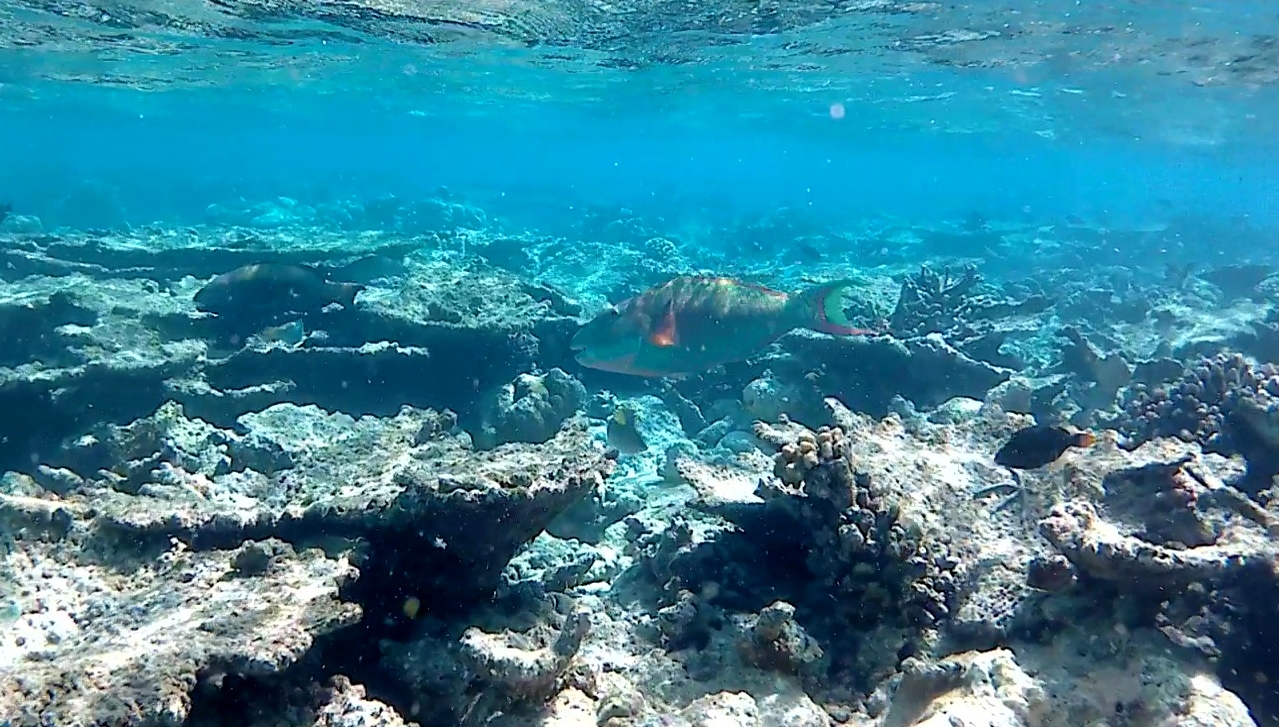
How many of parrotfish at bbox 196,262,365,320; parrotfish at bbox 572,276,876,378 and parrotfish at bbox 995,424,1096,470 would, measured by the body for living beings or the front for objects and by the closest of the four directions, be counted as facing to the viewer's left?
3

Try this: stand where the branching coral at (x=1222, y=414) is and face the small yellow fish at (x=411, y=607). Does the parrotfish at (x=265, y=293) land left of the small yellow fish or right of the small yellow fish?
right

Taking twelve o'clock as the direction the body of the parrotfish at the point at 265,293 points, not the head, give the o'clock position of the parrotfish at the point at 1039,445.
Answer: the parrotfish at the point at 1039,445 is roughly at 8 o'clock from the parrotfish at the point at 265,293.

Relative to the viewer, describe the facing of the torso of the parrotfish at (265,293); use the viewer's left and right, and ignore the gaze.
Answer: facing to the left of the viewer

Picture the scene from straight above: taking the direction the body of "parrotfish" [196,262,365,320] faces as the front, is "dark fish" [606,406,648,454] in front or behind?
behind

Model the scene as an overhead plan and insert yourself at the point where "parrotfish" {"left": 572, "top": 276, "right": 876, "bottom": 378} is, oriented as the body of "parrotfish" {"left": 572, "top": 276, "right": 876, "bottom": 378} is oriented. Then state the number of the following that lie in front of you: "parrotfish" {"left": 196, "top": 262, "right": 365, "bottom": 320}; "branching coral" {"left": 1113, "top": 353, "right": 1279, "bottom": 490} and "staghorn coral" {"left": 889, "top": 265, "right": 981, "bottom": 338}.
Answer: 1

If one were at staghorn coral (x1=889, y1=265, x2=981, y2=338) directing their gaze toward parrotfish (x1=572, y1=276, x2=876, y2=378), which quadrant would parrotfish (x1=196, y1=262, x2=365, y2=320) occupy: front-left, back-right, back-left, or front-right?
front-right

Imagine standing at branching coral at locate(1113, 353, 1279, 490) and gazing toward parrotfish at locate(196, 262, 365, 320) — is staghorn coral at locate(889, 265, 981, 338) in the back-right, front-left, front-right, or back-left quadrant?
front-right

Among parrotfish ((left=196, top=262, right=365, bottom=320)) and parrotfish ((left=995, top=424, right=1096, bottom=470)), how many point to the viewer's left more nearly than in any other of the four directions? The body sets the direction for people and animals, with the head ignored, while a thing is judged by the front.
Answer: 2

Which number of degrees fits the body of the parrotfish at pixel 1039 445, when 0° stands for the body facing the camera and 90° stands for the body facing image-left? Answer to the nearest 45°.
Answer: approximately 90°

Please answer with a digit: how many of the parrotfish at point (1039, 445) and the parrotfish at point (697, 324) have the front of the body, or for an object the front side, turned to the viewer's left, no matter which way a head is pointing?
2

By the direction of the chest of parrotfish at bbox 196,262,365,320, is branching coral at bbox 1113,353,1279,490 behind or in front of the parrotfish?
behind

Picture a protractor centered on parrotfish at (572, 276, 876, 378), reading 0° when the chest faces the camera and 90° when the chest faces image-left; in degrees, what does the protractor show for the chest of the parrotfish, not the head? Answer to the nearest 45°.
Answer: approximately 90°

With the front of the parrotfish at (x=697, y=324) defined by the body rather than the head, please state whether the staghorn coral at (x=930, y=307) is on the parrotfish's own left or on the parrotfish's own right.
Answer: on the parrotfish's own right

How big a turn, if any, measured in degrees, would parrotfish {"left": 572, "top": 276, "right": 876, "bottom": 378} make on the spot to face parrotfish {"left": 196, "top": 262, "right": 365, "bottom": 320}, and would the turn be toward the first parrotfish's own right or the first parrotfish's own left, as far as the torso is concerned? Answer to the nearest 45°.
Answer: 0° — it already faces it
